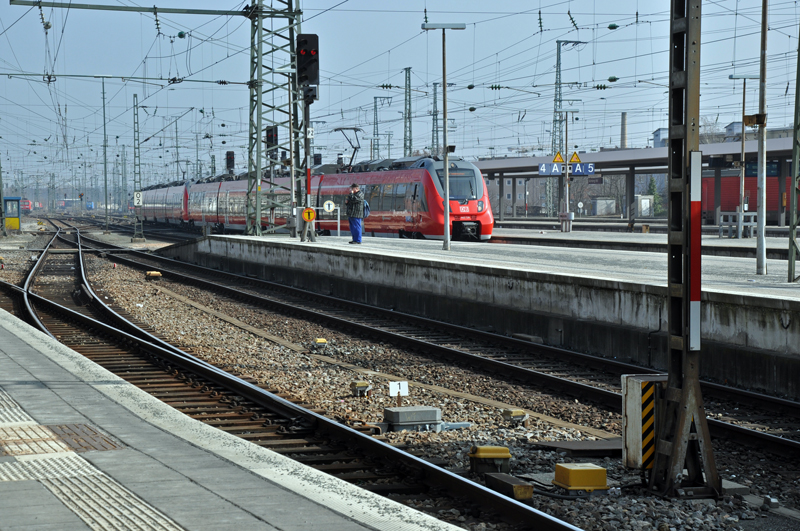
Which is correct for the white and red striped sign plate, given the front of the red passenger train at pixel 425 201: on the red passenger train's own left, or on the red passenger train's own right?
on the red passenger train's own right

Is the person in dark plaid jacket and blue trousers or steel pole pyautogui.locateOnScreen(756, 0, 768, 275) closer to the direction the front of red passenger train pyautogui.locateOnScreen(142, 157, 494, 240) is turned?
the steel pole

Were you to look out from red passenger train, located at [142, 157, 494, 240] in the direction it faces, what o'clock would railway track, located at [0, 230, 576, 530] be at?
The railway track is roughly at 2 o'clock from the red passenger train.

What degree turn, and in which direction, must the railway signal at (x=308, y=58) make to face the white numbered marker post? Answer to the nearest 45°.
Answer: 0° — it already faces it

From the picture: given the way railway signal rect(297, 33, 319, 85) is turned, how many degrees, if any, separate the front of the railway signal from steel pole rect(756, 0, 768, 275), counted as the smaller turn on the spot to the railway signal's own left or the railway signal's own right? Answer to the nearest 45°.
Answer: approximately 45° to the railway signal's own left

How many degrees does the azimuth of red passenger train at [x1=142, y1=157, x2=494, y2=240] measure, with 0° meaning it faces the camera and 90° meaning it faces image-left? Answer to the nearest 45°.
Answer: approximately 315°

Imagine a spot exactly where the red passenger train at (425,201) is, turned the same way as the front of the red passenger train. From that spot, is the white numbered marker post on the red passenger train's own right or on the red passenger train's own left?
on the red passenger train's own right
